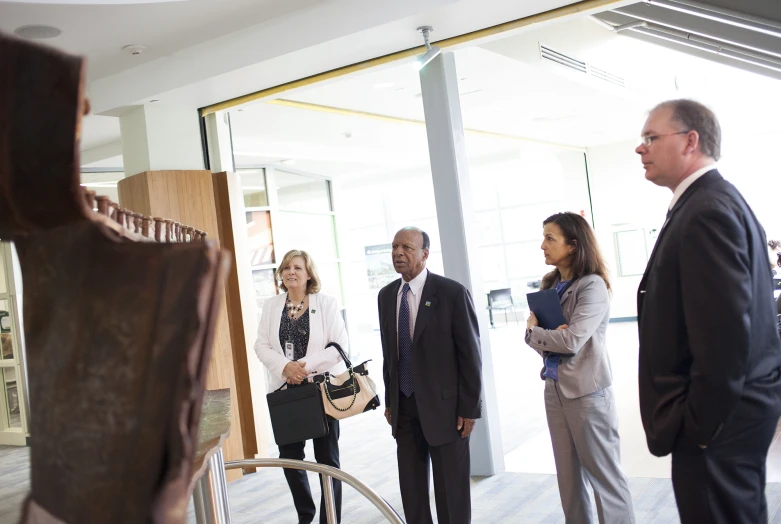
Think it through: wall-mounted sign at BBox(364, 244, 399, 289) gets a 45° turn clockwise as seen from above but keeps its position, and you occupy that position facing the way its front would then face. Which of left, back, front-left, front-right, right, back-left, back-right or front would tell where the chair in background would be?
left

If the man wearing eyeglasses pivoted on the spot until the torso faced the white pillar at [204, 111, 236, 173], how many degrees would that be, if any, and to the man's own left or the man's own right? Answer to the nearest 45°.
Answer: approximately 45° to the man's own right

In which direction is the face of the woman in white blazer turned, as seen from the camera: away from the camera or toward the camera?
toward the camera

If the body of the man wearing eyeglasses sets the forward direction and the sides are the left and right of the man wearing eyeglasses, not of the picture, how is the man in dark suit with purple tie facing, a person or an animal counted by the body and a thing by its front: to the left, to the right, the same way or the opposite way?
to the left

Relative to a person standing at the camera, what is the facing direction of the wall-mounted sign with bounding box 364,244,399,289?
facing the viewer

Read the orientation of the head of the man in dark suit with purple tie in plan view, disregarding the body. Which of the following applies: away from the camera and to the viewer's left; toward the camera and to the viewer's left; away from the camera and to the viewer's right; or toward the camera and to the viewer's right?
toward the camera and to the viewer's left

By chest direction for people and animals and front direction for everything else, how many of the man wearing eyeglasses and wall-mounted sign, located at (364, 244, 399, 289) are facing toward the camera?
1

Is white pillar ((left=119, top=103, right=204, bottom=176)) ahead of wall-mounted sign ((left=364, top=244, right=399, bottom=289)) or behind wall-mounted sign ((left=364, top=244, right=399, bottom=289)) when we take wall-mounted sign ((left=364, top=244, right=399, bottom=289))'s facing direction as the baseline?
ahead

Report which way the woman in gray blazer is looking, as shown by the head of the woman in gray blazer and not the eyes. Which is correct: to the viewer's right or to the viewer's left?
to the viewer's left

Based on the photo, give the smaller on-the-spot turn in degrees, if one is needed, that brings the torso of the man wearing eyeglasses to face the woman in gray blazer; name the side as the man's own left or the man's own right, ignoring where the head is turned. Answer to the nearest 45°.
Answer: approximately 45° to the man's own right

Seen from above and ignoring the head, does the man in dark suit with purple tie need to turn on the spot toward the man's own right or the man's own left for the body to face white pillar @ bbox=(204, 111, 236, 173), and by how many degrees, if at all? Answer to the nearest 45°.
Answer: approximately 90° to the man's own right

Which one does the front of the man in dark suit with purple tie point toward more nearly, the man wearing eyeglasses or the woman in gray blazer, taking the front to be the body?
the man wearing eyeglasses

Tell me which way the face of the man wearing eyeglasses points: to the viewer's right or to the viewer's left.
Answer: to the viewer's left

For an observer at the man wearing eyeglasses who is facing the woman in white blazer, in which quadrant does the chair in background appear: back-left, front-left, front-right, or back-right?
front-right

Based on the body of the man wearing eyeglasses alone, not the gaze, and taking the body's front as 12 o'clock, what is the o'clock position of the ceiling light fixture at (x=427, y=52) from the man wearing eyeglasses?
The ceiling light fixture is roughly at 2 o'clock from the man wearing eyeglasses.

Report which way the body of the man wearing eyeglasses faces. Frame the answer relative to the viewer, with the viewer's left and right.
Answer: facing to the left of the viewer

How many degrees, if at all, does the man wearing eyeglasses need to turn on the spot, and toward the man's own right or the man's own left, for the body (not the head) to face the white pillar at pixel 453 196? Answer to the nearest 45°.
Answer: approximately 45° to the man's own right
